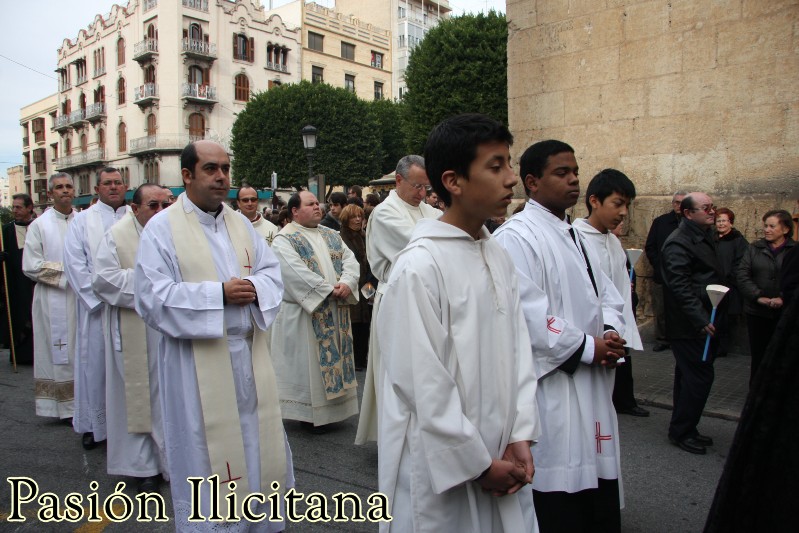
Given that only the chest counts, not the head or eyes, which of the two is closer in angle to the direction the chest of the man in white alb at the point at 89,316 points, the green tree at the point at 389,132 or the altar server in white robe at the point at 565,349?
the altar server in white robe

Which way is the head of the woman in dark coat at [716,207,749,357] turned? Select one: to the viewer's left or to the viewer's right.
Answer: to the viewer's left

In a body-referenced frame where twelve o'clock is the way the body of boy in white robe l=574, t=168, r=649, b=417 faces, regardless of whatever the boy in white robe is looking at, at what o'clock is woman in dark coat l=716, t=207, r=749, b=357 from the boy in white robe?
The woman in dark coat is roughly at 8 o'clock from the boy in white robe.

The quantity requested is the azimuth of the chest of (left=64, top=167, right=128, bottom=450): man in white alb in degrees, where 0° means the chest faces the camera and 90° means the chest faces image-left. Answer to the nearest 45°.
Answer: approximately 315°

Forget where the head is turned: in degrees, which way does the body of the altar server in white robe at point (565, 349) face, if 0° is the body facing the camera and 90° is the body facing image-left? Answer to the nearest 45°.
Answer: approximately 315°

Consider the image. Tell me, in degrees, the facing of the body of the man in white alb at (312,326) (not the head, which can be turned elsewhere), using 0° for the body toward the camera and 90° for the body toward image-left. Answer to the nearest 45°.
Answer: approximately 315°

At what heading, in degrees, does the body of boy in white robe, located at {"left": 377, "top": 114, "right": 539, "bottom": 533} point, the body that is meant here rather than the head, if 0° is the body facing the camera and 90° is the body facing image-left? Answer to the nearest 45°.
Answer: approximately 315°

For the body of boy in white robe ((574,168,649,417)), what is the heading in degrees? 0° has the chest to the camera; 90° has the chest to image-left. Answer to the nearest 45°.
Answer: approximately 315°
